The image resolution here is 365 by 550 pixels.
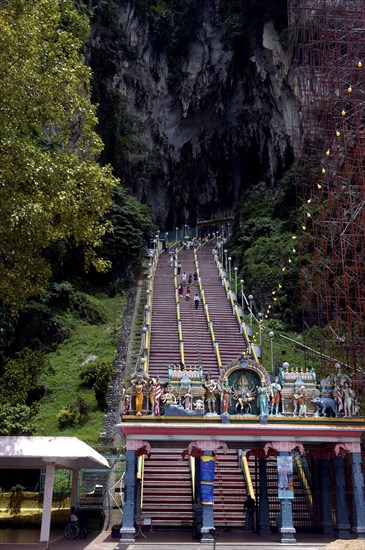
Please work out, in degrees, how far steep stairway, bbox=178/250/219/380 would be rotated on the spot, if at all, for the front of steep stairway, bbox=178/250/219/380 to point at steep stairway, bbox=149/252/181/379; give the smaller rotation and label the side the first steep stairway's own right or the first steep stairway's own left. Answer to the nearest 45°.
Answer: approximately 135° to the first steep stairway's own right

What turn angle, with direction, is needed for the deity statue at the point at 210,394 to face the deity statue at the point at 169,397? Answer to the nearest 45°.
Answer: approximately 90° to its right

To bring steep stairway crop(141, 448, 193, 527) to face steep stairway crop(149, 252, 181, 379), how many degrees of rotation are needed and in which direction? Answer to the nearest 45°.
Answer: approximately 180°

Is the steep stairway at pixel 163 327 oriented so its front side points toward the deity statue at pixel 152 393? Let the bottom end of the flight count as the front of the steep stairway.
yes

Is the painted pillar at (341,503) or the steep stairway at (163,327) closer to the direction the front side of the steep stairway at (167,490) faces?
the painted pillar

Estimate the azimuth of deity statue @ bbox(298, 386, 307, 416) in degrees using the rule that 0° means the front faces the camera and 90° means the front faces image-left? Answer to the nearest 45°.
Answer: approximately 0°

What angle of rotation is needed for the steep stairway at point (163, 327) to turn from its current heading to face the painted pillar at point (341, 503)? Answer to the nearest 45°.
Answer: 0° — it already faces it

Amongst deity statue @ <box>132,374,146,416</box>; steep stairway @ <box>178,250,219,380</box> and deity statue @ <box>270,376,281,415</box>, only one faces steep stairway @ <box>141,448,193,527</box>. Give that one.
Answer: steep stairway @ <box>178,250,219,380</box>
